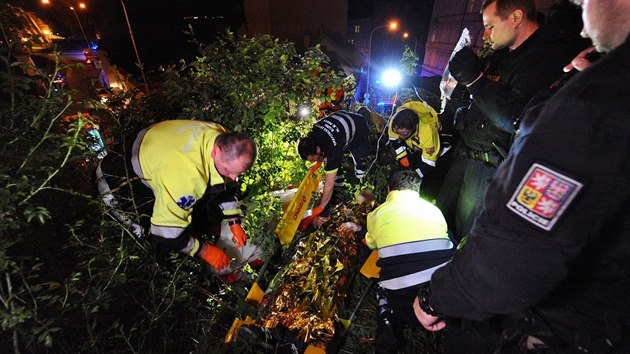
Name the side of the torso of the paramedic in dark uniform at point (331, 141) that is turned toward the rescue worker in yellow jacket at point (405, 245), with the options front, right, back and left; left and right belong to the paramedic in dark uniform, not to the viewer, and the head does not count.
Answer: left

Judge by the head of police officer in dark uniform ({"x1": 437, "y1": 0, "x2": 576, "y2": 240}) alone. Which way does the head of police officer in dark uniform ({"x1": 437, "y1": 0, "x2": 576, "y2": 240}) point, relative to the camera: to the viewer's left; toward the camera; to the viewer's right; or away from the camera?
to the viewer's left

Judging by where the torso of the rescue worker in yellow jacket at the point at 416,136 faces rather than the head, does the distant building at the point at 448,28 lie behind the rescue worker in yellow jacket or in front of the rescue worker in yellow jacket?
behind

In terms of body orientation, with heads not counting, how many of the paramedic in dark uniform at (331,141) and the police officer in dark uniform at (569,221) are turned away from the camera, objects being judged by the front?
0

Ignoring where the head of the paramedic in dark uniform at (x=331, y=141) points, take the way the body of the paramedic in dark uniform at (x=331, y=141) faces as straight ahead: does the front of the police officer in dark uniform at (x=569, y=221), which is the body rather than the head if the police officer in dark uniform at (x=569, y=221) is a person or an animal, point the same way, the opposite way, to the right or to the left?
to the right

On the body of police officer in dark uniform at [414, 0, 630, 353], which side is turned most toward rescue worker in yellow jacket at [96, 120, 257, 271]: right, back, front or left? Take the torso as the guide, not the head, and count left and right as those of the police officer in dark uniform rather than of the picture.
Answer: front

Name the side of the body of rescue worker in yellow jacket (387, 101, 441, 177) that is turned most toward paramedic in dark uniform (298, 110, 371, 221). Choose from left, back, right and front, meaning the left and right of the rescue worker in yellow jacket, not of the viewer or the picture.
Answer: front

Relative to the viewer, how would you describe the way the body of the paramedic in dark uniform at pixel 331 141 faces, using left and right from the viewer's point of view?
facing the viewer and to the left of the viewer

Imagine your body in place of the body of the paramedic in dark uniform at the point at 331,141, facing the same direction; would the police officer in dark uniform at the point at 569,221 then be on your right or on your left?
on your left

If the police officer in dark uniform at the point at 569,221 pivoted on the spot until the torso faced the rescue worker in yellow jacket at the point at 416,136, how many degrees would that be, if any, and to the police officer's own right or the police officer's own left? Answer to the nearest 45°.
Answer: approximately 45° to the police officer's own right

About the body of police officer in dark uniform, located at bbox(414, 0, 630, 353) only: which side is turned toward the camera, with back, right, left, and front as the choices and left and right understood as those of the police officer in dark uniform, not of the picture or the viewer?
left

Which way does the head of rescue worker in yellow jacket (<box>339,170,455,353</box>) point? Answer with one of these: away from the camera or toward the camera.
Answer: away from the camera

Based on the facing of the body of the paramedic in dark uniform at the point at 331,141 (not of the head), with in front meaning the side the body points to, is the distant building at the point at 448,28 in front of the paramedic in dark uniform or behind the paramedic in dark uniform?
behind

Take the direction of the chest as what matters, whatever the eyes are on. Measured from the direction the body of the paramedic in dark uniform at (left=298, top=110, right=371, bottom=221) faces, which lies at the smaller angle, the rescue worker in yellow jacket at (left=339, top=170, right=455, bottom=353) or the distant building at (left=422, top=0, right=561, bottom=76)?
the rescue worker in yellow jacket
